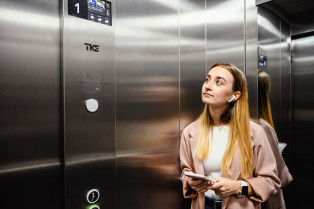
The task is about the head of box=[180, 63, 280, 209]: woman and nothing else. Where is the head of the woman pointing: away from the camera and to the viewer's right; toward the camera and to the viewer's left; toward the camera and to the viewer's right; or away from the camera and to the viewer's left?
toward the camera and to the viewer's left

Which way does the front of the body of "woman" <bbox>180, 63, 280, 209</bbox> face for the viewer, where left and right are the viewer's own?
facing the viewer and to the left of the viewer
